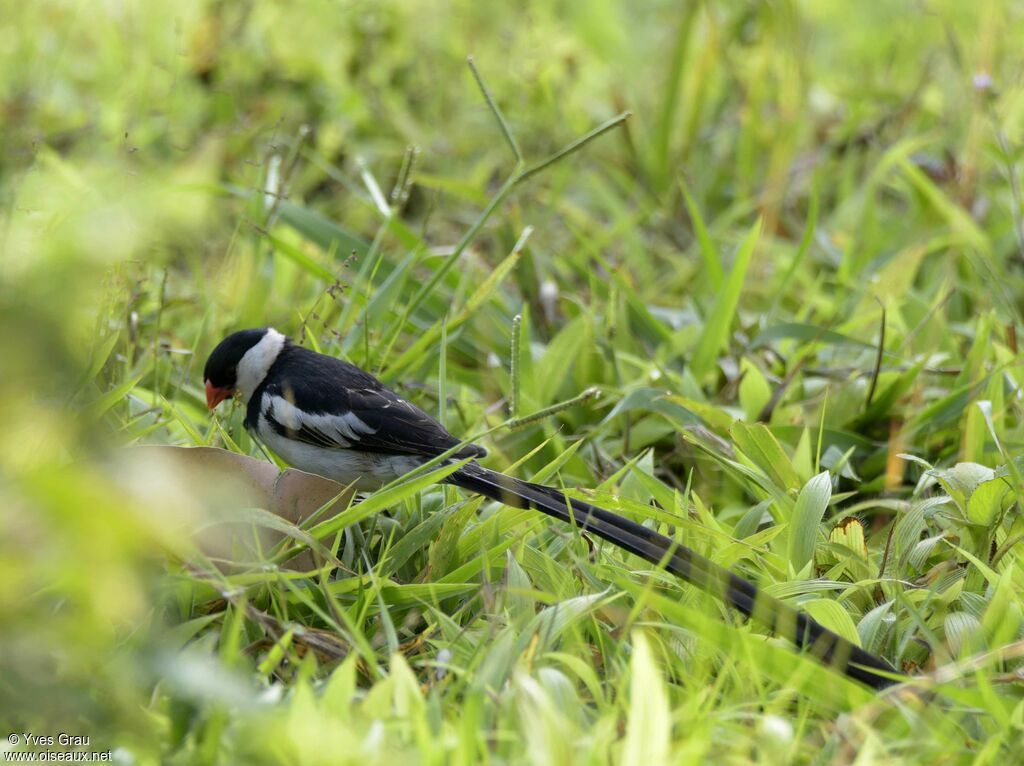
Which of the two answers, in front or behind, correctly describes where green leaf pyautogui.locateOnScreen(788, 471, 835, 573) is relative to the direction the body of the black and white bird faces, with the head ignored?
behind

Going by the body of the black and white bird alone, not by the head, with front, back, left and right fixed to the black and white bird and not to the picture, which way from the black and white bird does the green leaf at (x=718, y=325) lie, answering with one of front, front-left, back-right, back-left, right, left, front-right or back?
back-right

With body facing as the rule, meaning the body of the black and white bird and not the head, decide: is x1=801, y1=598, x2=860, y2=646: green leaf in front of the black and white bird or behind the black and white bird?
behind

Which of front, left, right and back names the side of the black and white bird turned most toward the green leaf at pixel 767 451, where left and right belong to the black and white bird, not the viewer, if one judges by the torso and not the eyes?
back

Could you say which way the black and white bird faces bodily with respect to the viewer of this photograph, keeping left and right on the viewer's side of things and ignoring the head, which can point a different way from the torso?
facing to the left of the viewer
